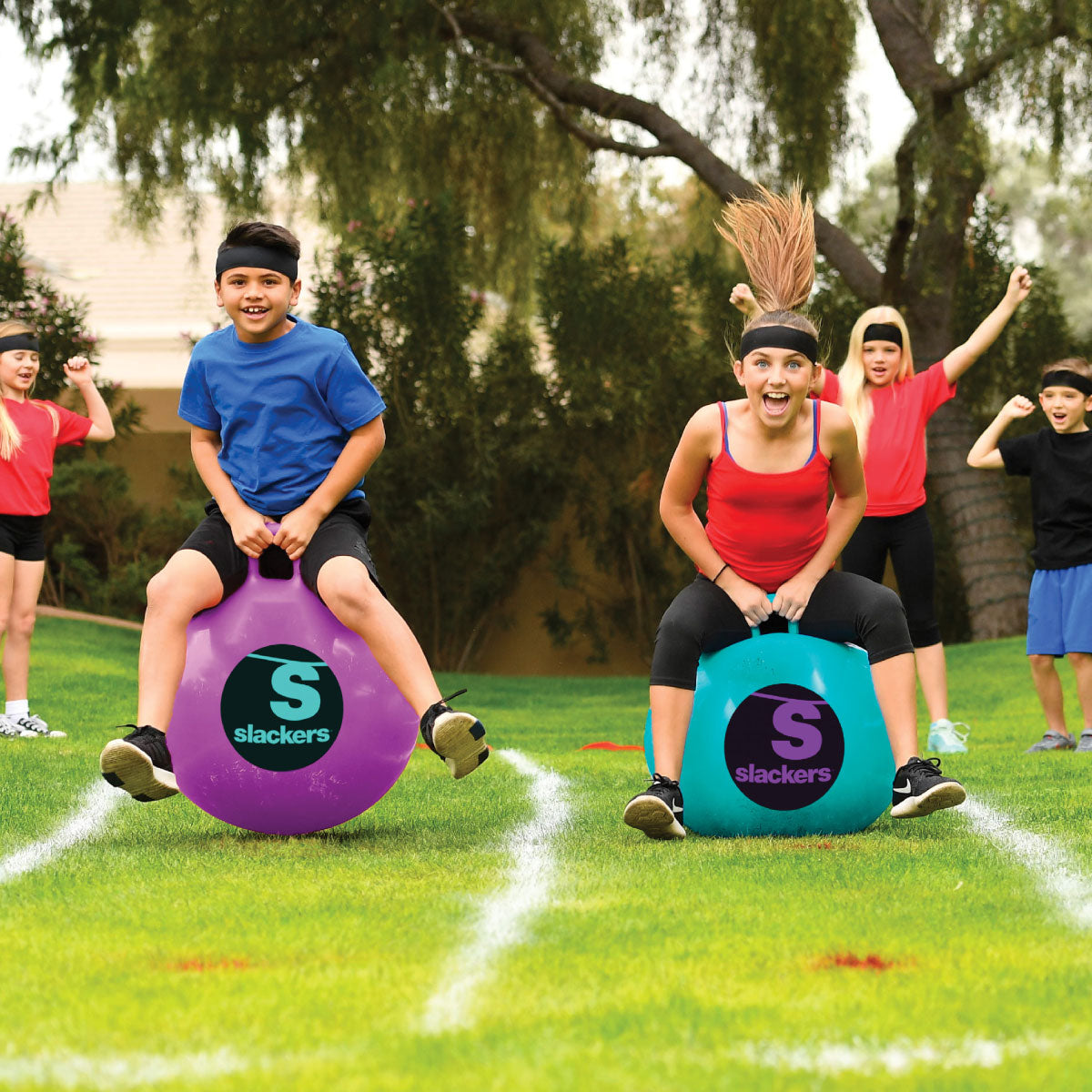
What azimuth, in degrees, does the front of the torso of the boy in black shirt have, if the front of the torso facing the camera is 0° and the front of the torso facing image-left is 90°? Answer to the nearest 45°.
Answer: approximately 45°

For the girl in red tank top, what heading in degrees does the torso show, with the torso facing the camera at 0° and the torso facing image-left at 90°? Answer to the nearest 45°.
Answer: approximately 0°

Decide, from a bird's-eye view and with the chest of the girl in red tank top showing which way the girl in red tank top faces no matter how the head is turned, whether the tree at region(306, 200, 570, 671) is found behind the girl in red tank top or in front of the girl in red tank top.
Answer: behind

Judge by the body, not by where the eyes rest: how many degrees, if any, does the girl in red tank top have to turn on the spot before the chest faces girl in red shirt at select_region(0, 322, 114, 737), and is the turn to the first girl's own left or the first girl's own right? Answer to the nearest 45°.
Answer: approximately 135° to the first girl's own right

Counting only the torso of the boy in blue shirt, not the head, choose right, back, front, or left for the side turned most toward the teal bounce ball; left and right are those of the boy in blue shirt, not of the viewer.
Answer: left

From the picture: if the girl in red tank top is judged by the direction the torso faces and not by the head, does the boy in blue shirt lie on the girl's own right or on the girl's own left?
on the girl's own right

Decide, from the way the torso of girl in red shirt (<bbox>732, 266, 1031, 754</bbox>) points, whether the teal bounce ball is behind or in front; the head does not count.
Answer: in front

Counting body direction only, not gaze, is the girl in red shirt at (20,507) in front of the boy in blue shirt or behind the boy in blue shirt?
behind

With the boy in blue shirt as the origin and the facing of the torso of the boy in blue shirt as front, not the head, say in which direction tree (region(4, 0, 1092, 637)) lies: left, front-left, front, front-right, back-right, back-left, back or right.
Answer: back

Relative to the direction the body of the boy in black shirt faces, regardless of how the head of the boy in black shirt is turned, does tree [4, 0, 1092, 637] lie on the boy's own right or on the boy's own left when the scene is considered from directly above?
on the boy's own right
